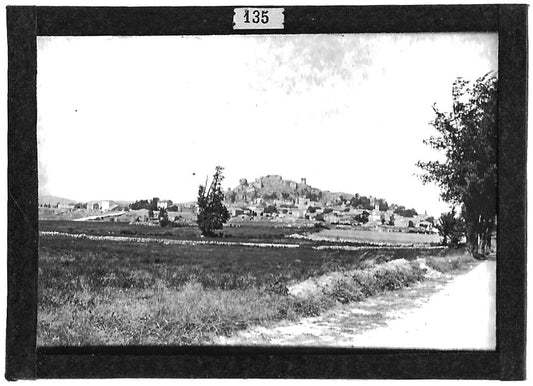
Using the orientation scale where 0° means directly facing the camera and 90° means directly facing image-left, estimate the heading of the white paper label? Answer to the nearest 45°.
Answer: approximately 0°
